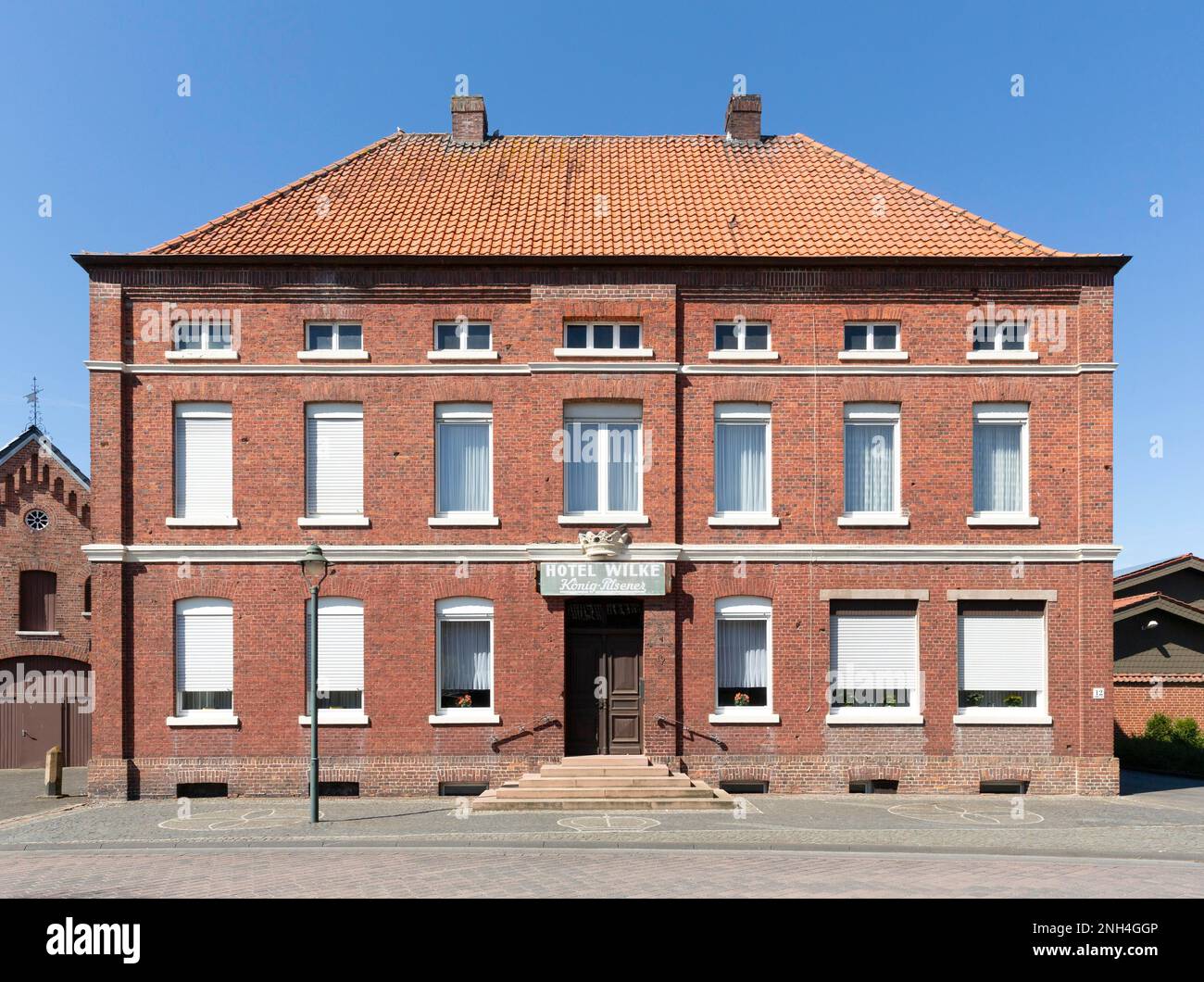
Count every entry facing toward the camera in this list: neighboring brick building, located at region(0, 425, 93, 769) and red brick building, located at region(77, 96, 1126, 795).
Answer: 2

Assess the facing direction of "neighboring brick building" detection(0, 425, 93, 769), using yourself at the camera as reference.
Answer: facing the viewer

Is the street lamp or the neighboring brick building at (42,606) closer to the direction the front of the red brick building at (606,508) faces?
the street lamp

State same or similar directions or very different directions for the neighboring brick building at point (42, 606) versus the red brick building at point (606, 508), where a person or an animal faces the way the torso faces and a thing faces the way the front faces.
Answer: same or similar directions

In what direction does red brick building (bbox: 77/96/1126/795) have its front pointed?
toward the camera
